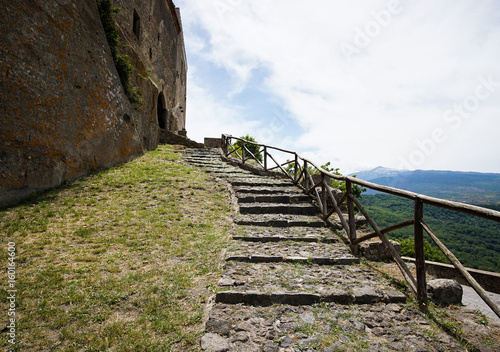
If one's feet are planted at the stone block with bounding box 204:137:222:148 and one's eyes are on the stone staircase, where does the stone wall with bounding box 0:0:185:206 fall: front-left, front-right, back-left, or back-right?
front-right

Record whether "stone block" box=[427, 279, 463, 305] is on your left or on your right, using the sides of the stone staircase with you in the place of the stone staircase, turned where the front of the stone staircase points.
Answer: on your left

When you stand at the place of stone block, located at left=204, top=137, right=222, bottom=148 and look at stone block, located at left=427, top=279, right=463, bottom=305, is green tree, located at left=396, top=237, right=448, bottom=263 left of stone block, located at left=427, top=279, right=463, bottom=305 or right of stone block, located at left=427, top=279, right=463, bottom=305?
left

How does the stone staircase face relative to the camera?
toward the camera
